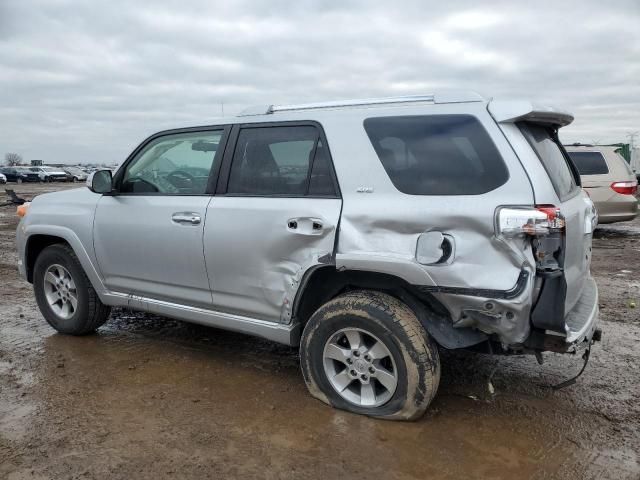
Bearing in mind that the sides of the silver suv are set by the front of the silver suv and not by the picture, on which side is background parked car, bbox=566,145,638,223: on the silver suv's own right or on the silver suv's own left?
on the silver suv's own right

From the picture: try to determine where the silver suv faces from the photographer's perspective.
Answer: facing away from the viewer and to the left of the viewer

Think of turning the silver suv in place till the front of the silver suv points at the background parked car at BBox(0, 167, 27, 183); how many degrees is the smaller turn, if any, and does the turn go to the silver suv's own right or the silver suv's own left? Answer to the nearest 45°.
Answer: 0° — it already faces it

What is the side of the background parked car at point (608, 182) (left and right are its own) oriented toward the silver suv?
left
